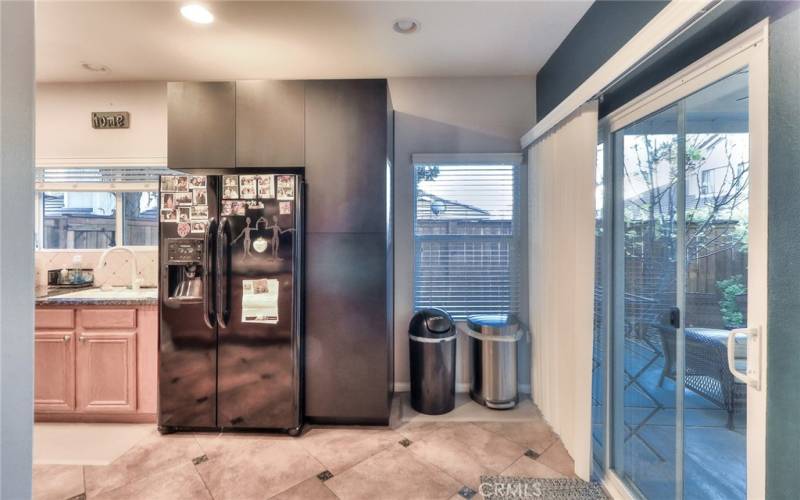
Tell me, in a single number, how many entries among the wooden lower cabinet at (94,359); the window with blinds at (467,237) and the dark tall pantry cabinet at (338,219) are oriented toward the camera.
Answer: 3

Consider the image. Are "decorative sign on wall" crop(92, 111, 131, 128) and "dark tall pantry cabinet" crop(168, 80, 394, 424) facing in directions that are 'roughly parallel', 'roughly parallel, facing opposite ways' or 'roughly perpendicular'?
roughly parallel

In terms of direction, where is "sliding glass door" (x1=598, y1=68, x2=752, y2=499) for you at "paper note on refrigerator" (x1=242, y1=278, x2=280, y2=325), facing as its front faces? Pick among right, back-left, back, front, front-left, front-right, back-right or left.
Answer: front-left

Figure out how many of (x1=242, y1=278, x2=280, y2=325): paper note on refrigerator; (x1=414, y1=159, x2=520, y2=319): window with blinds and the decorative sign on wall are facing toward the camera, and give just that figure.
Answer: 3

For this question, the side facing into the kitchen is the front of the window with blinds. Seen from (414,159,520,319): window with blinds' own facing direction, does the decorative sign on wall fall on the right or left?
on its right

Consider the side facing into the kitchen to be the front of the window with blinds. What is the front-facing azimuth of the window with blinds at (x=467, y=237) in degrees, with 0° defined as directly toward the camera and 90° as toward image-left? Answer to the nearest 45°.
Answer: approximately 0°

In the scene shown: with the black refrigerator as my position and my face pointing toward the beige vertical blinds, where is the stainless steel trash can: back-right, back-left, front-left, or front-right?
front-left

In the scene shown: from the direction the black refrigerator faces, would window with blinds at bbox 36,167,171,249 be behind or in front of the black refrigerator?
behind

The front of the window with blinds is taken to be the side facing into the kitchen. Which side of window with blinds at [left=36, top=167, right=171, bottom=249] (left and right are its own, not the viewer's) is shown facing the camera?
front

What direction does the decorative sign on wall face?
toward the camera

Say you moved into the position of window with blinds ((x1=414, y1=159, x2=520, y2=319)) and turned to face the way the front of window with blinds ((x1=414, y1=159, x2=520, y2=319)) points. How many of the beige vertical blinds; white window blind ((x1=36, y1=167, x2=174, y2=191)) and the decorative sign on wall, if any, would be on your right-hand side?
2

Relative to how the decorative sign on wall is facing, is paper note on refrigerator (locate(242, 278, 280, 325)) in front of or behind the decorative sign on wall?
in front

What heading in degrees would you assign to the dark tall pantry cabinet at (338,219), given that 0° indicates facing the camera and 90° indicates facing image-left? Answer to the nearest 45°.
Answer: approximately 0°

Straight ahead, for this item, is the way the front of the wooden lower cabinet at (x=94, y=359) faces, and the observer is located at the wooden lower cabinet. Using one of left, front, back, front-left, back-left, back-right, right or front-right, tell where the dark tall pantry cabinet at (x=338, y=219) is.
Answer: front-left

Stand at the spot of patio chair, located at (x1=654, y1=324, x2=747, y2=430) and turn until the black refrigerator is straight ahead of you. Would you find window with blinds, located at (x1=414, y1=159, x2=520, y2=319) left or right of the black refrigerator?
right

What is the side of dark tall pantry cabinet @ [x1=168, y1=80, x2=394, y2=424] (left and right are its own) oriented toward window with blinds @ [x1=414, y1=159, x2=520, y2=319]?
left

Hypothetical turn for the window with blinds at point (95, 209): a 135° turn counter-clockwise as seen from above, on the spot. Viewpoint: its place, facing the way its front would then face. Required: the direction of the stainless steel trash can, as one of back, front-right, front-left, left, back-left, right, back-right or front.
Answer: right
